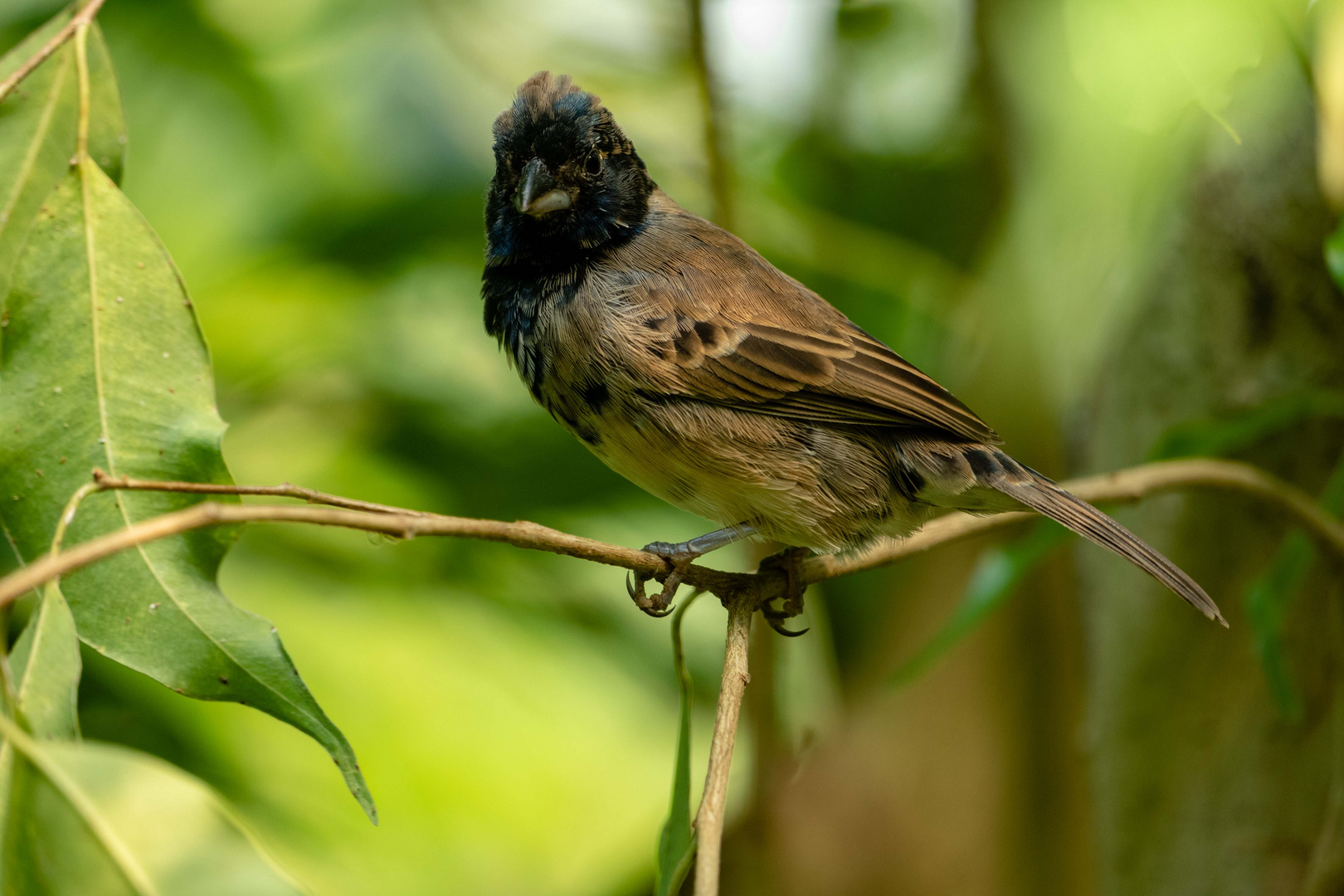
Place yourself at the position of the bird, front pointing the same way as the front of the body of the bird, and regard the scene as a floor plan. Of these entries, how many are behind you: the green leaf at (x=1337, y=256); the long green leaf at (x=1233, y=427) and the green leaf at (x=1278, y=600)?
3

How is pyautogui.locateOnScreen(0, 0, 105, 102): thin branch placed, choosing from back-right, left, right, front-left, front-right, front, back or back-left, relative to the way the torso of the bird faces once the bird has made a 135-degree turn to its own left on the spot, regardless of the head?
right

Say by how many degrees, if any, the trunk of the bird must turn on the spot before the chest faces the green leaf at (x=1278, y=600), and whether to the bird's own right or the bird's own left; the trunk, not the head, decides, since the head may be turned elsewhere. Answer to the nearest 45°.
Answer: approximately 180°

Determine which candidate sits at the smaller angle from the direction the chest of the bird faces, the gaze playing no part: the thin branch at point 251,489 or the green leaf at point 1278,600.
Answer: the thin branch

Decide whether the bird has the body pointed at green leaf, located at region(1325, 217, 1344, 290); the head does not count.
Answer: no

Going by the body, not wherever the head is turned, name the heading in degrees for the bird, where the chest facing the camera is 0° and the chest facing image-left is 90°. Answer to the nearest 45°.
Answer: approximately 90°
